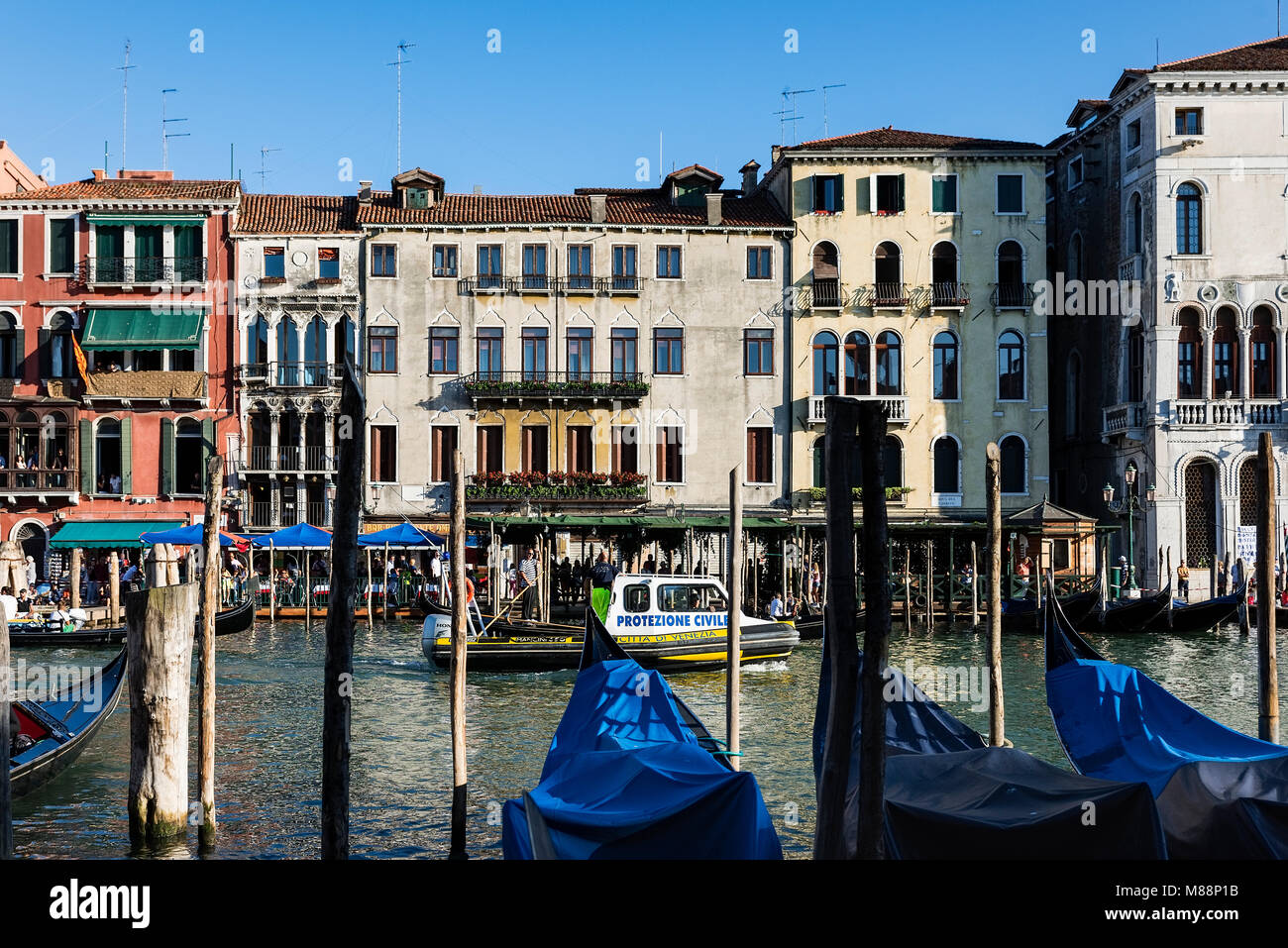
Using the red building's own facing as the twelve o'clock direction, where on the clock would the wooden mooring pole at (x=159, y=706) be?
The wooden mooring pole is roughly at 12 o'clock from the red building.

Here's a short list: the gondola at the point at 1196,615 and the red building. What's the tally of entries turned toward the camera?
1

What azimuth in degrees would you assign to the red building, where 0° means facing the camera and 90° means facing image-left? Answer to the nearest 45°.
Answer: approximately 0°
